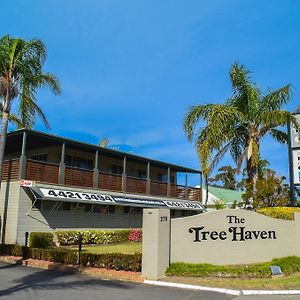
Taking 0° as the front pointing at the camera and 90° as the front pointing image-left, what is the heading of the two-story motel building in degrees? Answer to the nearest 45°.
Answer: approximately 315°

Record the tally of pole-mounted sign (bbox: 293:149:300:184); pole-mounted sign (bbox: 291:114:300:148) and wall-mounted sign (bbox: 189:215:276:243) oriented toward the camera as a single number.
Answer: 3

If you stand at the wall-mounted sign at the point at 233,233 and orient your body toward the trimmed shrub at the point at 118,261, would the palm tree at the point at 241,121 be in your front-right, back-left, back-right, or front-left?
back-right

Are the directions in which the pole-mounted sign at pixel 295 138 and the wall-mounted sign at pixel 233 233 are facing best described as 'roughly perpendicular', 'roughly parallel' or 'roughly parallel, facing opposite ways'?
roughly parallel

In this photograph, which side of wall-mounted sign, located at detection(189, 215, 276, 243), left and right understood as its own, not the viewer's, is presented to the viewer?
front

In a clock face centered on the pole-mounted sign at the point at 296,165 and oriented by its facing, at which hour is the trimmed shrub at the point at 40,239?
The trimmed shrub is roughly at 3 o'clock from the pole-mounted sign.

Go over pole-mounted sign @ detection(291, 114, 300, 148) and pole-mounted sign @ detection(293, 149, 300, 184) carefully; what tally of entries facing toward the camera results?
2

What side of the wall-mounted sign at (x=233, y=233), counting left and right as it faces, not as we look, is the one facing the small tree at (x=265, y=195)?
back

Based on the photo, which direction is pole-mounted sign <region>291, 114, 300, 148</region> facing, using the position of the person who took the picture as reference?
facing the viewer

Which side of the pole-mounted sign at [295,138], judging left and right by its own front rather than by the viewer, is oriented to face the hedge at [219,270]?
front

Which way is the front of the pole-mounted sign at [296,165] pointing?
toward the camera

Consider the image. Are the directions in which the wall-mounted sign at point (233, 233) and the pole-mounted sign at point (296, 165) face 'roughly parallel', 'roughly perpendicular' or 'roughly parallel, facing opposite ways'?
roughly parallel
